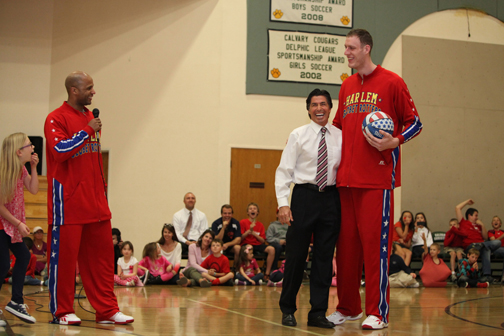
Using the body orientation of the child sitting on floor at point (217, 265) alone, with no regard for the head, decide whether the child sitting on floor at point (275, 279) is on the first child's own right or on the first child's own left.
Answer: on the first child's own left

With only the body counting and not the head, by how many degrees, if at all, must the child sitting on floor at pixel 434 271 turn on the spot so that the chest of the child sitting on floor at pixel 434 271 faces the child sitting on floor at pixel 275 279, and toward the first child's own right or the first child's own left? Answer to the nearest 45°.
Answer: approximately 45° to the first child's own right

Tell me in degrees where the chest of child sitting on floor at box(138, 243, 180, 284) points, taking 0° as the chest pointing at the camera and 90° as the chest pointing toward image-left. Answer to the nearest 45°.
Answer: approximately 315°

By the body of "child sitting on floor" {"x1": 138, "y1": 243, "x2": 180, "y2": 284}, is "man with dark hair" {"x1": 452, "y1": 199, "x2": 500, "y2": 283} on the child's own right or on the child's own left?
on the child's own left
